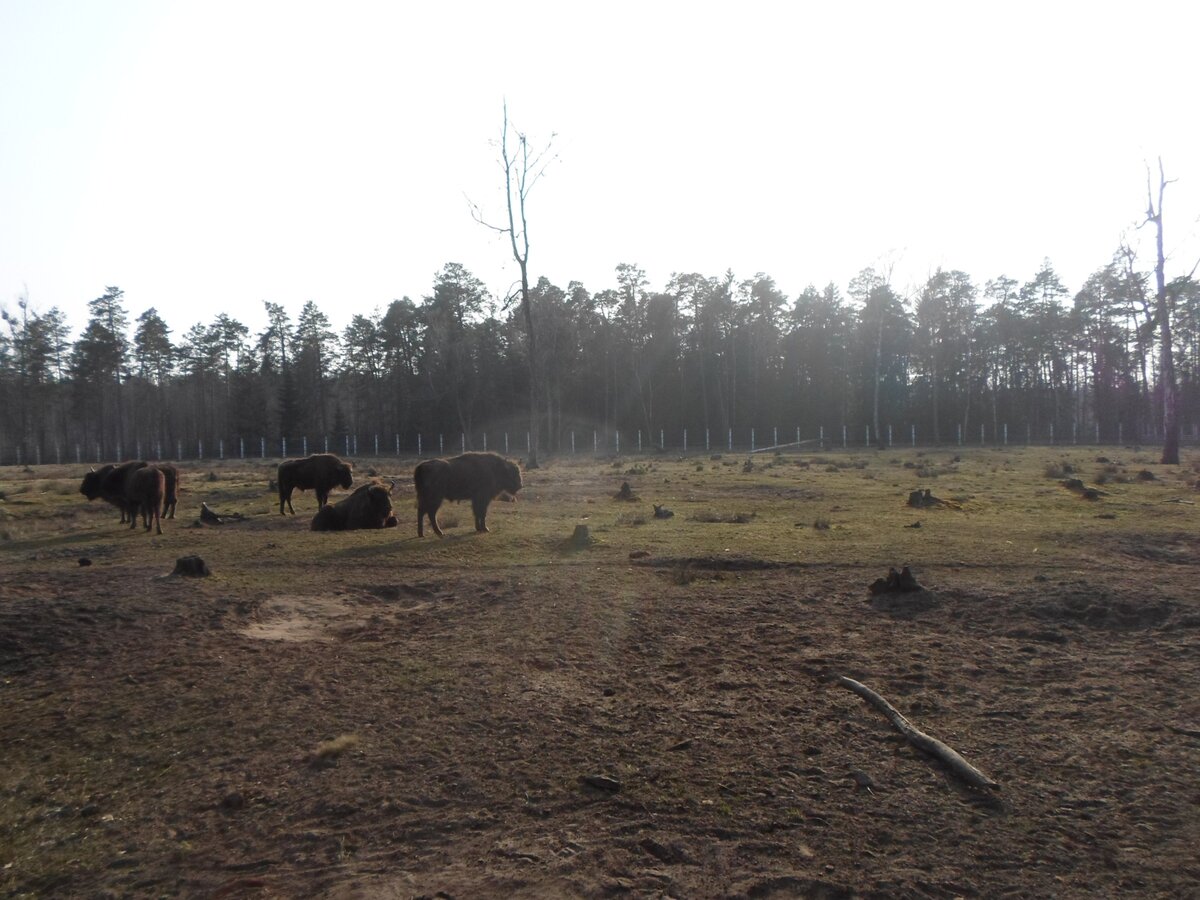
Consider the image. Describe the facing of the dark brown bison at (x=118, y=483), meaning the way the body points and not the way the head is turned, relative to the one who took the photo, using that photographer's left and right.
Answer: facing to the left of the viewer

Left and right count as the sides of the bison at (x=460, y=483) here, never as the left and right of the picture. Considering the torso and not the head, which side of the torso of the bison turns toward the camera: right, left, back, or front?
right

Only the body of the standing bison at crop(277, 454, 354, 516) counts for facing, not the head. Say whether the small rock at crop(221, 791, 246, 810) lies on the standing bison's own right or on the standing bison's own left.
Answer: on the standing bison's own right

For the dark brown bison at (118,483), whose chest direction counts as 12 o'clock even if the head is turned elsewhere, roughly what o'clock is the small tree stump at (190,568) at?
The small tree stump is roughly at 9 o'clock from the dark brown bison.

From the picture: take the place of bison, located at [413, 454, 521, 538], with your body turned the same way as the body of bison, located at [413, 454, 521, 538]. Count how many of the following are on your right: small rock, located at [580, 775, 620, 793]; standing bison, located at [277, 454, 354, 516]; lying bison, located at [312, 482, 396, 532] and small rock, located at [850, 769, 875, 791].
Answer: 2

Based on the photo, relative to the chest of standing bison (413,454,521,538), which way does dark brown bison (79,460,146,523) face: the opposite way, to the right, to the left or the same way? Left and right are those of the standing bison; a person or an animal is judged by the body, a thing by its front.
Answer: the opposite way

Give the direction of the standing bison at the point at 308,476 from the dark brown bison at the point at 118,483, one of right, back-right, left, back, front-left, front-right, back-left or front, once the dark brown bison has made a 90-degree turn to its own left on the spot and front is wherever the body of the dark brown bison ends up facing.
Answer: left

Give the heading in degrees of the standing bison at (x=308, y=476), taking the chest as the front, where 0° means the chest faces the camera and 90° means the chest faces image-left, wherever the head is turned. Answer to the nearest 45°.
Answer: approximately 270°

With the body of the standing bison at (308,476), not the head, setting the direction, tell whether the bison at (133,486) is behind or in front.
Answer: behind
